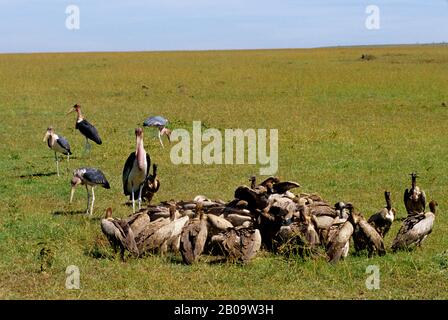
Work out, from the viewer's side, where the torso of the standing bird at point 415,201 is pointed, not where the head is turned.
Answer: toward the camera

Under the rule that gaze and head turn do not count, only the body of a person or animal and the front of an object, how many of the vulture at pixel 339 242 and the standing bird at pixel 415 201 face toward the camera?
1

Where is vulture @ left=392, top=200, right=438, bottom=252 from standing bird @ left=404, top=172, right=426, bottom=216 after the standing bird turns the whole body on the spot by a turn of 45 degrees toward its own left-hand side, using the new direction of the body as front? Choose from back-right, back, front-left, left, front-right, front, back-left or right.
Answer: front-right

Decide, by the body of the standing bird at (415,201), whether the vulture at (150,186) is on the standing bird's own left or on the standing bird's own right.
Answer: on the standing bird's own right

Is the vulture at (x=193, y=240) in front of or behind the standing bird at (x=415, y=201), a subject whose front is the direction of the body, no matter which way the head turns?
in front

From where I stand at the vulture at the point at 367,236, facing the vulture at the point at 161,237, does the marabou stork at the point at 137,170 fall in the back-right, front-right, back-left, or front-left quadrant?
front-right

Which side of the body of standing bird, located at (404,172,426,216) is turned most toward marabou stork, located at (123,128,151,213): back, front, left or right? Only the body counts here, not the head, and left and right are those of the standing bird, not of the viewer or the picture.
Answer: right
